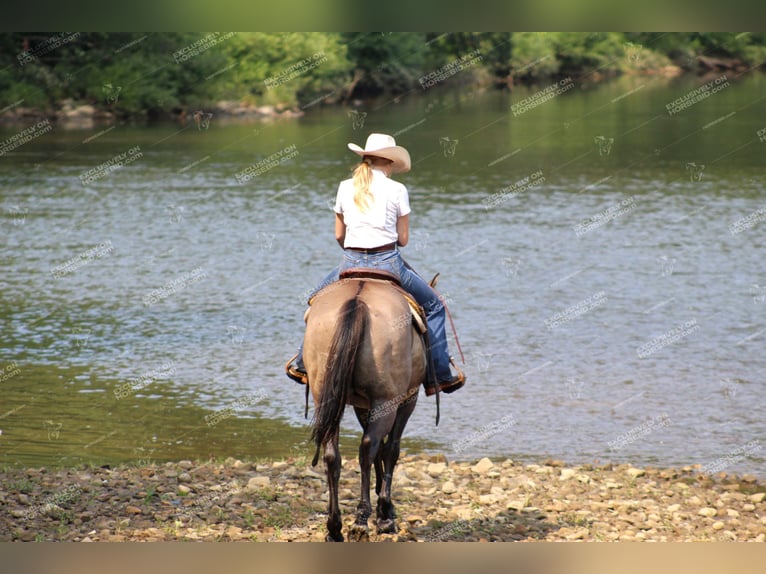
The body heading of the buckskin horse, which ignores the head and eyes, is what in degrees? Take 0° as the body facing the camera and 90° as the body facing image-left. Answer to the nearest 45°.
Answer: approximately 180°

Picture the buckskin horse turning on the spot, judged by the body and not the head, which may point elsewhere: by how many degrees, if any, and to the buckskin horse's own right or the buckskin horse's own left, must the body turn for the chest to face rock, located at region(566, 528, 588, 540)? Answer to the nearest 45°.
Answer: approximately 90° to the buckskin horse's own right

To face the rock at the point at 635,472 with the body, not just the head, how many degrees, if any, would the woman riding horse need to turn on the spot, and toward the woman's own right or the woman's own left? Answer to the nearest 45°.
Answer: approximately 45° to the woman's own right

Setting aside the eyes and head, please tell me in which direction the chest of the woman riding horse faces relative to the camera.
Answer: away from the camera

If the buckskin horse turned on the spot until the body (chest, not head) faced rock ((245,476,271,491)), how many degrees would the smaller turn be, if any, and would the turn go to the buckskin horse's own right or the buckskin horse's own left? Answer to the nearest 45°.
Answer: approximately 45° to the buckskin horse's own left

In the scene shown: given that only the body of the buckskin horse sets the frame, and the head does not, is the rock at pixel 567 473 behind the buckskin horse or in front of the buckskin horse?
in front

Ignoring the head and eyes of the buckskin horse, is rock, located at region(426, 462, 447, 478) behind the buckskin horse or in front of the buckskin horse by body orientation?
in front
